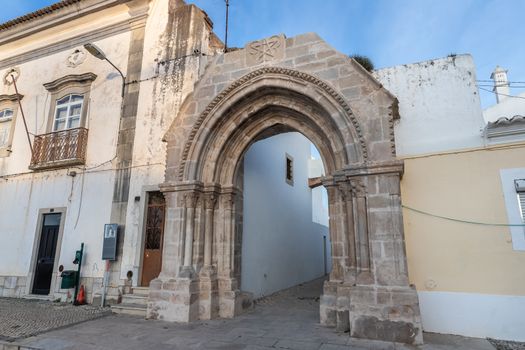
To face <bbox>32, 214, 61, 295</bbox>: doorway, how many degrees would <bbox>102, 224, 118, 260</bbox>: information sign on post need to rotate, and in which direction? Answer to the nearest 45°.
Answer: approximately 135° to its right

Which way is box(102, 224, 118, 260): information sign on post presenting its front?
toward the camera

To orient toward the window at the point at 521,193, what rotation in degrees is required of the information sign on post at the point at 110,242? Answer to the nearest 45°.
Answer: approximately 45° to its left

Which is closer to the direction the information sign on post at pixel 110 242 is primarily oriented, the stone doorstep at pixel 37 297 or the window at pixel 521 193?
the window

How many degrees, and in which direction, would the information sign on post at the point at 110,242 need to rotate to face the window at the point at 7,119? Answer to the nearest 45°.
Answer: approximately 135° to its right

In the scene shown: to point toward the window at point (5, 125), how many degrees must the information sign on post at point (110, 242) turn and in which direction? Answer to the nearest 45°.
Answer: approximately 135° to its right

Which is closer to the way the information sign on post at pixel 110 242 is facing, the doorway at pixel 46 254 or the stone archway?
the stone archway
